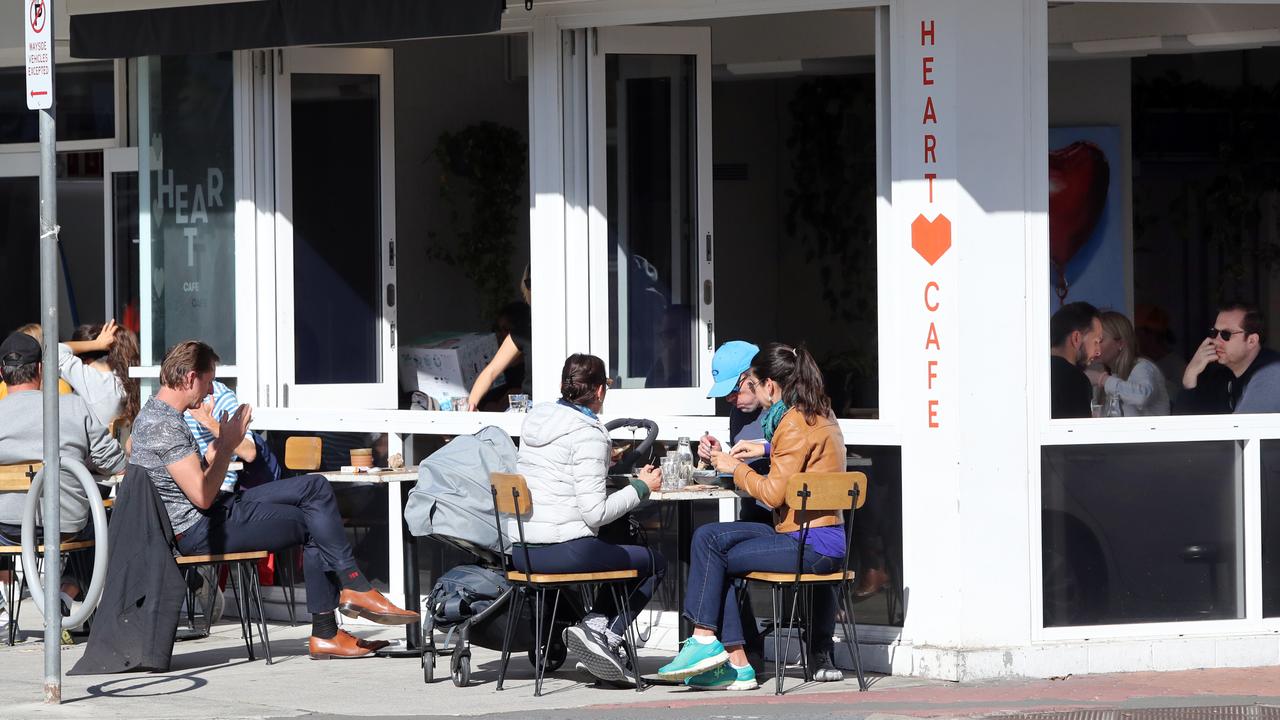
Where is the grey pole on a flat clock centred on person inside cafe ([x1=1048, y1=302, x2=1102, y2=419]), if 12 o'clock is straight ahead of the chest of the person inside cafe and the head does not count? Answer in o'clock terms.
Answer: The grey pole is roughly at 5 o'clock from the person inside cafe.

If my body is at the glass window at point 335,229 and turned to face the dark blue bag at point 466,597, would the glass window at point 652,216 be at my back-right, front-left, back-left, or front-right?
front-left

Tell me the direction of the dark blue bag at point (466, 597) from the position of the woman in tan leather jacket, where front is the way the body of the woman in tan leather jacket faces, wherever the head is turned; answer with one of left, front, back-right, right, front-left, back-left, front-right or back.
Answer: front

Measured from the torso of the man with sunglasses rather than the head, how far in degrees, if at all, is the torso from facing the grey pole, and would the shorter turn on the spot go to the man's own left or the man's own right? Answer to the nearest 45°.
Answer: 0° — they already face it

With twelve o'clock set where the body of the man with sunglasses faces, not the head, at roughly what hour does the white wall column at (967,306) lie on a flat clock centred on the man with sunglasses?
The white wall column is roughly at 12 o'clock from the man with sunglasses.

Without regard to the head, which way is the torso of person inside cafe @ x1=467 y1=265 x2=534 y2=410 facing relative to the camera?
to the viewer's left

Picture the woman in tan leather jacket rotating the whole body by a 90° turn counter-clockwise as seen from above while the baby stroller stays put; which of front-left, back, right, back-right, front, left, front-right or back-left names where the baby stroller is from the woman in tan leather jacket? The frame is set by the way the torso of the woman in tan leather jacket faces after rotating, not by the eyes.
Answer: right

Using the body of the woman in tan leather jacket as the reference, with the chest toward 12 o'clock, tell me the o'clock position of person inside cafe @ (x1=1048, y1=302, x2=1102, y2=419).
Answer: The person inside cafe is roughly at 5 o'clock from the woman in tan leather jacket.

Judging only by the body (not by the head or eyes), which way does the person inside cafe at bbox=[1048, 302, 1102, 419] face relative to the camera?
to the viewer's right

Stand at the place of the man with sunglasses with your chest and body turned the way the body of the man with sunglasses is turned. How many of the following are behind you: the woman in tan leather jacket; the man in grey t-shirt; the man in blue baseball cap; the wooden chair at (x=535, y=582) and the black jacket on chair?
0

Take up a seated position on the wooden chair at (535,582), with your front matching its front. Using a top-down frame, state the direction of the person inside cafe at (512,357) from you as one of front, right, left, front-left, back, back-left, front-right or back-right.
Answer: front-left

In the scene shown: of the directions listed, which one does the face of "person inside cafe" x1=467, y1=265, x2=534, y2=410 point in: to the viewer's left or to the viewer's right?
to the viewer's left

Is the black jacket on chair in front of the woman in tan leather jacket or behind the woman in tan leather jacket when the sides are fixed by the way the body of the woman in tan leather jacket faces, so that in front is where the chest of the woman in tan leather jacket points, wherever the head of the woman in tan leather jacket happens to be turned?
in front

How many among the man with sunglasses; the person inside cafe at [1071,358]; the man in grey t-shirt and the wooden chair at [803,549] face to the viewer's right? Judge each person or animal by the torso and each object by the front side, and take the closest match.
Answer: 2
